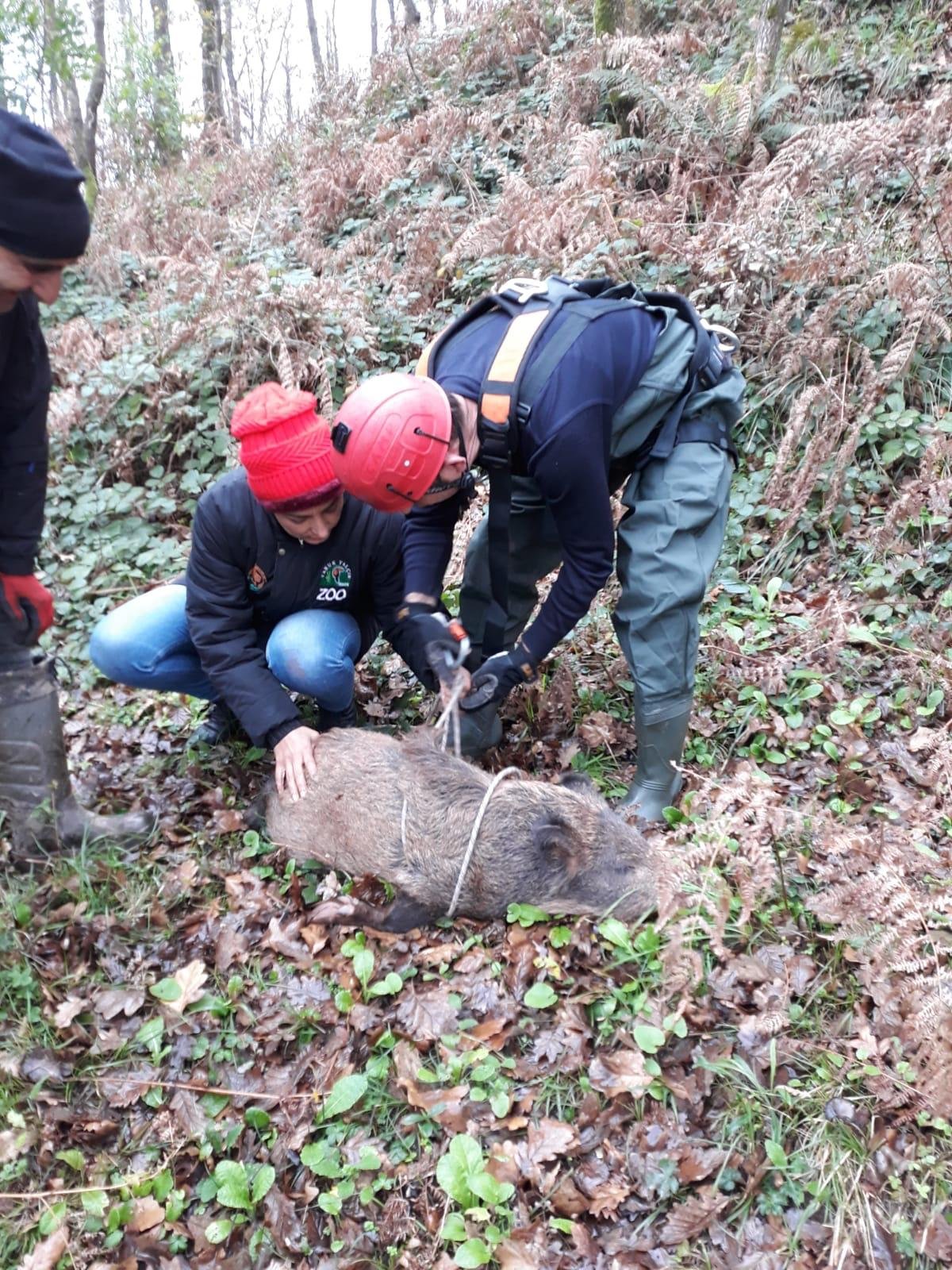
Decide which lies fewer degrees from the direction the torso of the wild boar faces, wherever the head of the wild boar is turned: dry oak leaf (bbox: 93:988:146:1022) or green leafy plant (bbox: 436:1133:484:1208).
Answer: the green leafy plant

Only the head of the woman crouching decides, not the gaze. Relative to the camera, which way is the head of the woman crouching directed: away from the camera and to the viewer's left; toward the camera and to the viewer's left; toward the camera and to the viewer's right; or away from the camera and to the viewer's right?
toward the camera and to the viewer's right

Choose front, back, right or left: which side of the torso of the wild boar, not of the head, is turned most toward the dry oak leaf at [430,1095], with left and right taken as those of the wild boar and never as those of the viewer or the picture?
right

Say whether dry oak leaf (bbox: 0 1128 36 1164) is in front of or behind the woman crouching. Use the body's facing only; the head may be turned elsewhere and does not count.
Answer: in front

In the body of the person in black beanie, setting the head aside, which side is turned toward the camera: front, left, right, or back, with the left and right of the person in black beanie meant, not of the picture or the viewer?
right

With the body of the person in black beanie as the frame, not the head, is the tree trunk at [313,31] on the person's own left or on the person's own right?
on the person's own left

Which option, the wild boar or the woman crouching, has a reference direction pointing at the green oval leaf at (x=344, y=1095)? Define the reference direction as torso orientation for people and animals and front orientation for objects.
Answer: the woman crouching

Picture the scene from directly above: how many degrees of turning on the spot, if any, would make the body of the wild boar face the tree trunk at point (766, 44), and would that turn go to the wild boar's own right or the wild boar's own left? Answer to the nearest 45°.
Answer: approximately 45° to the wild boar's own left

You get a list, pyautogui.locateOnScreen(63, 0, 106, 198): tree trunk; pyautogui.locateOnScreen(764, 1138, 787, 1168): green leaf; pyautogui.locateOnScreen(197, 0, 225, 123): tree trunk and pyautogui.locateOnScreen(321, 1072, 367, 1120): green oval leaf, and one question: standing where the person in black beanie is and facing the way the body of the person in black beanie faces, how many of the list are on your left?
2

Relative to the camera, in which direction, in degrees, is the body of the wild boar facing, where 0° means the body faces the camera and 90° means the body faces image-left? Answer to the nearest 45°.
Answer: approximately 270°

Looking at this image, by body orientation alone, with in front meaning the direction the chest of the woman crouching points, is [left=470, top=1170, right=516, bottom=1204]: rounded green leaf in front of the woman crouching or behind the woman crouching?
in front

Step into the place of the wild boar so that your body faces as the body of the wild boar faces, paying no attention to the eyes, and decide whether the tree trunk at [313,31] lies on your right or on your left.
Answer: on your left

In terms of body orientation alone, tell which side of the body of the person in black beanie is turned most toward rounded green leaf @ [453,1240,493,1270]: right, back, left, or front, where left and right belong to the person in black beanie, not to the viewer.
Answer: right
